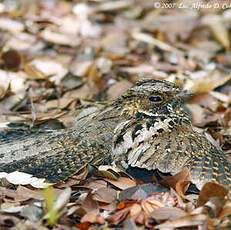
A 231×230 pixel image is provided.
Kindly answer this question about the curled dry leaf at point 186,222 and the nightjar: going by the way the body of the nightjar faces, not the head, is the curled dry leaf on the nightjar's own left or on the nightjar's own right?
on the nightjar's own right

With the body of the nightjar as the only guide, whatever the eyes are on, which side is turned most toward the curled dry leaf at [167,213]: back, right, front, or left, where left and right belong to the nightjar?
right

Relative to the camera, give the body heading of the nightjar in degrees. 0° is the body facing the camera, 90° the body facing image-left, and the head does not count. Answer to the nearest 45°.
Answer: approximately 270°
